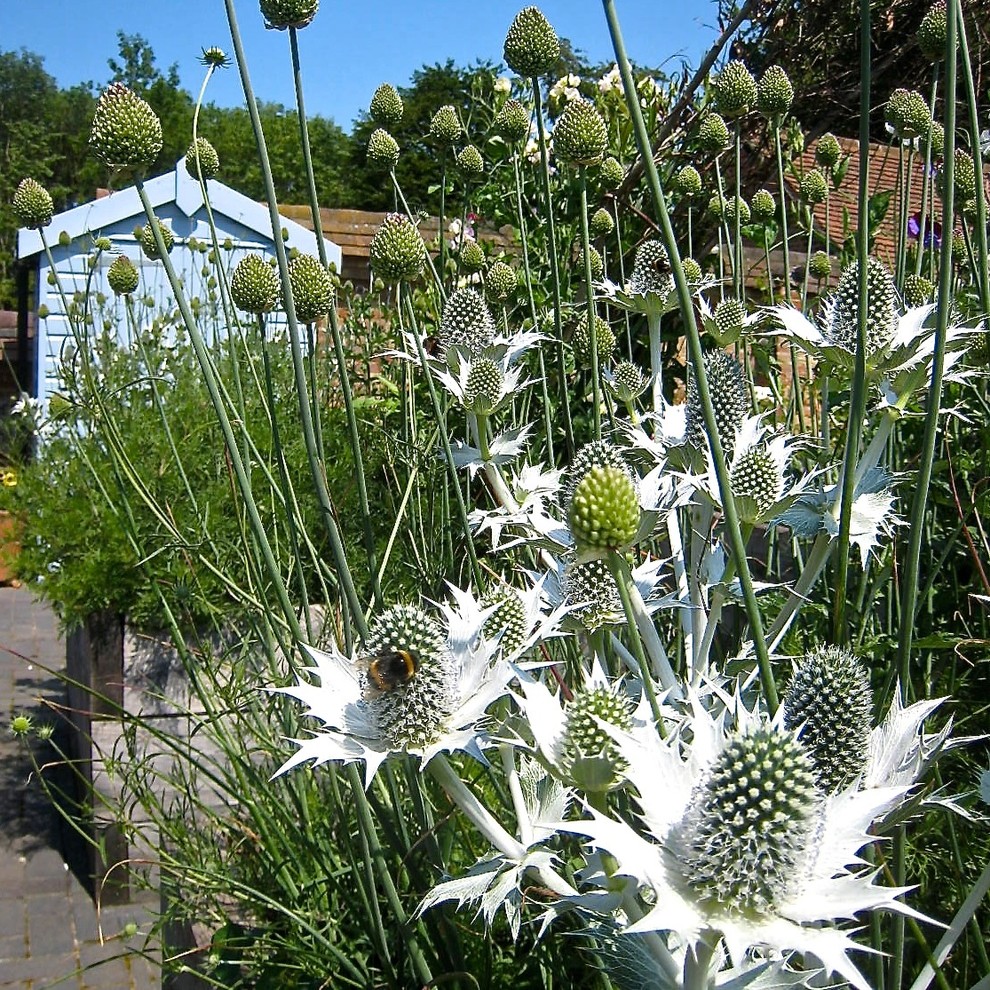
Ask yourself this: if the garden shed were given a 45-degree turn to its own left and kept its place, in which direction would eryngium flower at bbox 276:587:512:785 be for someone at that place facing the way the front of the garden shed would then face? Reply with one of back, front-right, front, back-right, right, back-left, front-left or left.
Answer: front-right

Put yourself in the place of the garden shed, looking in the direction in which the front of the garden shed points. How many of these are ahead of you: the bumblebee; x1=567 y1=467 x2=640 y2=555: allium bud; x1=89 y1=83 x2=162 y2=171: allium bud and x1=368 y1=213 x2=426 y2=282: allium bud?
4

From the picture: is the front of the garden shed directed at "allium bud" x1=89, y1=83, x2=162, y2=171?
yes

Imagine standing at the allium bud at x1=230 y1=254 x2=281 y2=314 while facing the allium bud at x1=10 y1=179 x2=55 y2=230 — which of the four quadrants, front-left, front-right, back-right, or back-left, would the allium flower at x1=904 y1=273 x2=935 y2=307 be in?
back-right

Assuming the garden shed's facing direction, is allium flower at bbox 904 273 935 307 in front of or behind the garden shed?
in front

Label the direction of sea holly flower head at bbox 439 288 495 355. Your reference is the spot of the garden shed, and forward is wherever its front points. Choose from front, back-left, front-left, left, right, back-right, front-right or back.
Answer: front

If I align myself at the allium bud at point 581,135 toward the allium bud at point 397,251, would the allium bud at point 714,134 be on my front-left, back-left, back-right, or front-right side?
back-right

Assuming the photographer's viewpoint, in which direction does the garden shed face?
facing the viewer

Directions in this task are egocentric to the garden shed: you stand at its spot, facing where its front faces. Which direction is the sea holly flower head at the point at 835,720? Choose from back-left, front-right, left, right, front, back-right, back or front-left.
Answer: front

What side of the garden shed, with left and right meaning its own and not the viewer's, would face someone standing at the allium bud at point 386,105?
front

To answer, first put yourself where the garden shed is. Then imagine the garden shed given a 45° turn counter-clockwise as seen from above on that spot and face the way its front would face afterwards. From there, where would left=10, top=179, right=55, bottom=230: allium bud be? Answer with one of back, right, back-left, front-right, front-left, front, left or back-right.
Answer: front-right

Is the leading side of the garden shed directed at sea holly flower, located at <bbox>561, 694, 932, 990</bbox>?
yes

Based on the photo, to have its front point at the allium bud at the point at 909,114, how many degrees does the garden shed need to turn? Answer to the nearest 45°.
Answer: approximately 45° to its left

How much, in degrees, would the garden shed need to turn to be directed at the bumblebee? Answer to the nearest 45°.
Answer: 0° — it already faces it

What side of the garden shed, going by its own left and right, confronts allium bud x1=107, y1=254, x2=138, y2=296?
front
